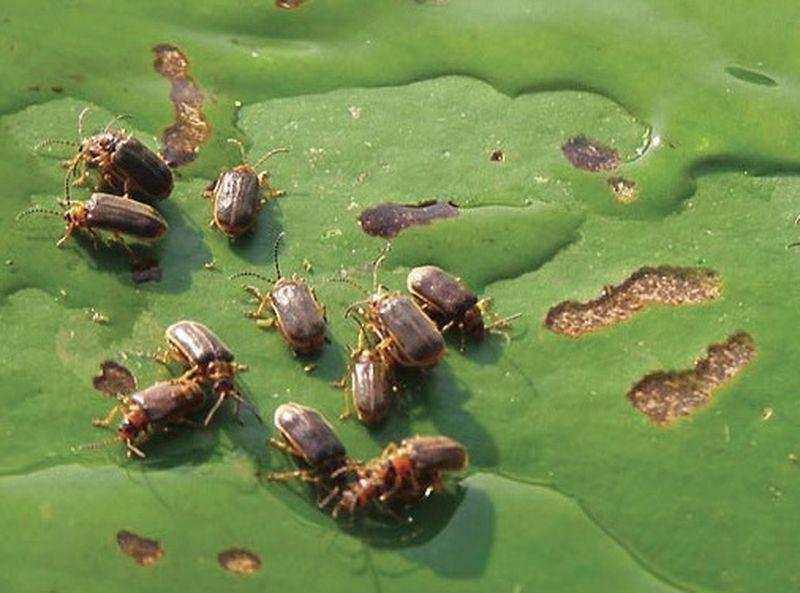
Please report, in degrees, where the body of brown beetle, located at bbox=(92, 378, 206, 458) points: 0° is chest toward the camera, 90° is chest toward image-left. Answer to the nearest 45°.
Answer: approximately 45°

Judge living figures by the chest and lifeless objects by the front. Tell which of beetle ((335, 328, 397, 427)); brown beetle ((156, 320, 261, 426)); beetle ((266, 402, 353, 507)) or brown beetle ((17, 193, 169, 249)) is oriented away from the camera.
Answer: beetle ((335, 328, 397, 427))

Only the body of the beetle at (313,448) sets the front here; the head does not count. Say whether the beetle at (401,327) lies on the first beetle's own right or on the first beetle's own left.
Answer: on the first beetle's own left

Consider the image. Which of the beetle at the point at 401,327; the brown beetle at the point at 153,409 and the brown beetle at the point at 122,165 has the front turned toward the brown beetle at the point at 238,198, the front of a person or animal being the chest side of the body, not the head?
the beetle

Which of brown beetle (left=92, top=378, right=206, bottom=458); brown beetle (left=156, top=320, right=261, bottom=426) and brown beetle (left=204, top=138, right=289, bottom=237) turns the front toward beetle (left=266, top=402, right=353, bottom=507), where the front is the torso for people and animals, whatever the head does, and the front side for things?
brown beetle (left=156, top=320, right=261, bottom=426)

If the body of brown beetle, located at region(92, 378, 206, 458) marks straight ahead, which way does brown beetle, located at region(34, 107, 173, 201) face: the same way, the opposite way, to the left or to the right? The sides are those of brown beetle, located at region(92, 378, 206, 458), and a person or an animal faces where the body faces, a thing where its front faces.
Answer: to the right

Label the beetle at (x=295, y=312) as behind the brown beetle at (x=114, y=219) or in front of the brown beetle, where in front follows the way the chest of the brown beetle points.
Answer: behind

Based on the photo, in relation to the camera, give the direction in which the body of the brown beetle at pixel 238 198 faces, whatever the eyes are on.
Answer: away from the camera

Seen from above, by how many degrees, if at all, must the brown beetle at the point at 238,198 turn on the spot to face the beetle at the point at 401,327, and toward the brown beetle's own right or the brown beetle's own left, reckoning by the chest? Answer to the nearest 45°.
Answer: approximately 135° to the brown beetle's own right

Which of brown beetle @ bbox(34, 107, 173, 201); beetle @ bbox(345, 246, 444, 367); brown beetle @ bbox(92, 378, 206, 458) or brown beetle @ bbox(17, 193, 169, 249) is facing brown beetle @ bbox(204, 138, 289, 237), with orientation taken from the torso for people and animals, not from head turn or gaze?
the beetle

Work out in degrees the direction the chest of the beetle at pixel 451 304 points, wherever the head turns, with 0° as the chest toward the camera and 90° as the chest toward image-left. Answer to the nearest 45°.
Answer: approximately 315°

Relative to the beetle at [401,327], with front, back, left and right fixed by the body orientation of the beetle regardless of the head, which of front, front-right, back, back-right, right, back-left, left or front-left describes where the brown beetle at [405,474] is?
back-left

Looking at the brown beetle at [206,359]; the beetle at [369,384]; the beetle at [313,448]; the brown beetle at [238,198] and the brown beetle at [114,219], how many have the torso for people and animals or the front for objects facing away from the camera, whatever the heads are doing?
2

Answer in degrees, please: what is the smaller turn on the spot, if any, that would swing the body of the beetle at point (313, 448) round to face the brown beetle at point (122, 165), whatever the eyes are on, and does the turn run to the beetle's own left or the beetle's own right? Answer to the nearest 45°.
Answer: approximately 180°

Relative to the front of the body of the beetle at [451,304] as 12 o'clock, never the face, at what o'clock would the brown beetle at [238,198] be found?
The brown beetle is roughly at 5 o'clock from the beetle.
